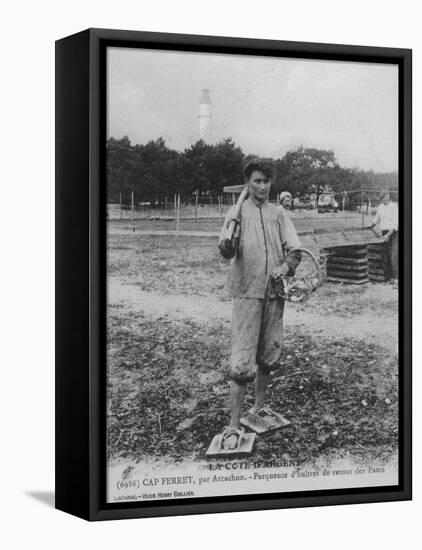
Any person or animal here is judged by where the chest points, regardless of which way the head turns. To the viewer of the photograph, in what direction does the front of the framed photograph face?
facing the viewer and to the right of the viewer
